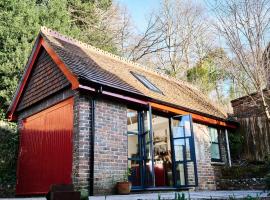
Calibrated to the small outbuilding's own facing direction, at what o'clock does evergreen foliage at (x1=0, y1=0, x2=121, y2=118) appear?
The evergreen foliage is roughly at 6 o'clock from the small outbuilding.

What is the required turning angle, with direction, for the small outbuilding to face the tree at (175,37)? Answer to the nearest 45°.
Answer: approximately 135° to its left

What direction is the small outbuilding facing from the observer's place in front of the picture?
facing the viewer and to the right of the viewer

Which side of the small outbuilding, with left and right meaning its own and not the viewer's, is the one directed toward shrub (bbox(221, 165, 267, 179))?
left

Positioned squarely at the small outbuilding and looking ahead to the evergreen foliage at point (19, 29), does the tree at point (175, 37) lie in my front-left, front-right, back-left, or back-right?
front-right

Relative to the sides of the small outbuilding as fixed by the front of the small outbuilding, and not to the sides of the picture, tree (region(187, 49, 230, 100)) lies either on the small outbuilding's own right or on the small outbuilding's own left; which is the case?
on the small outbuilding's own left
